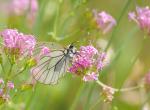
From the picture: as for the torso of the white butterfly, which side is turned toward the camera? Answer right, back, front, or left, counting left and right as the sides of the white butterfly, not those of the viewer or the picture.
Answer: right

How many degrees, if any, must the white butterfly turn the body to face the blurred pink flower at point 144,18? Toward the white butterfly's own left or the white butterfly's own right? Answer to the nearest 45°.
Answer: approximately 45° to the white butterfly's own left

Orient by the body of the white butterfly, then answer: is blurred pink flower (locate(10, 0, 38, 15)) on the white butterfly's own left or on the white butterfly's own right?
on the white butterfly's own left

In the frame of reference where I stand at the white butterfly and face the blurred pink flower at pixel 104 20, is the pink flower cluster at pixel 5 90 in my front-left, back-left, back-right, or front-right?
back-left

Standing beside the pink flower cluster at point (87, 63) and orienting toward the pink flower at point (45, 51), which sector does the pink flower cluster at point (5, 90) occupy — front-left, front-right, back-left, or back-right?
front-left
